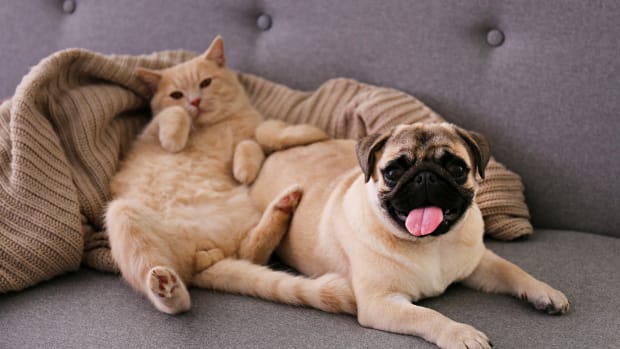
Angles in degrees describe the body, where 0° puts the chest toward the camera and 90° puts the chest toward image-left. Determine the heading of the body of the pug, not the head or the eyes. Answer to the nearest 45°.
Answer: approximately 315°

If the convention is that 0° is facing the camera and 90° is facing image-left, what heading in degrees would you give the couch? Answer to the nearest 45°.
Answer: approximately 0°
